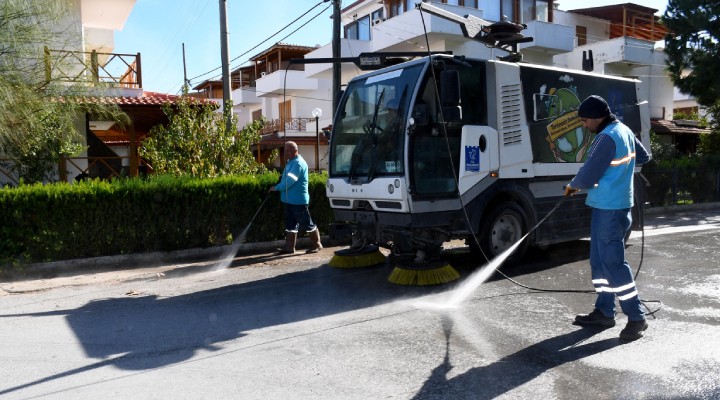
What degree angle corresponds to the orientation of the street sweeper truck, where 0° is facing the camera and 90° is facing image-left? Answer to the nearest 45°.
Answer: approximately 45°

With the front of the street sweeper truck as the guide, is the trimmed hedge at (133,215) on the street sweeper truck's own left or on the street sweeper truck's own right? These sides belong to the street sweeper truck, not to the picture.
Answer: on the street sweeper truck's own right

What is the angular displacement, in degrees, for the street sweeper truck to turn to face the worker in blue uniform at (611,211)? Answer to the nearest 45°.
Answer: approximately 90° to its left

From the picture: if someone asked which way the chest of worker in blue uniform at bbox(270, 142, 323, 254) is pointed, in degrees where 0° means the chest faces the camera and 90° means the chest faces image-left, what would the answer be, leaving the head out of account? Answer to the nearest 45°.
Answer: approximately 90°

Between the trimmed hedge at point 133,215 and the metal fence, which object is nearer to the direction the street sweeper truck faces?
the trimmed hedge

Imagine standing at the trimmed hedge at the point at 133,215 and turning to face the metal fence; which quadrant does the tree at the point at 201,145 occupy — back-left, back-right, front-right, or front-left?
front-left

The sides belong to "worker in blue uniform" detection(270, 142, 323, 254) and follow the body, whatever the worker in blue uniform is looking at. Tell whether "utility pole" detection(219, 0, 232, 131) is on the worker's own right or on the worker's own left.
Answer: on the worker's own right

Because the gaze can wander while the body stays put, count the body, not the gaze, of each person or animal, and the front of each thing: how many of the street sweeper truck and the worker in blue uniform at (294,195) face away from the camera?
0

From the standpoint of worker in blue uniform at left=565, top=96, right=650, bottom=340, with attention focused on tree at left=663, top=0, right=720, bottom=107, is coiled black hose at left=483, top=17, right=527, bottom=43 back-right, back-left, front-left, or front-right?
front-left

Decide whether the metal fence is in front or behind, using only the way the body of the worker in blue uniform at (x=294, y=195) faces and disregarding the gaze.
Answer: behind

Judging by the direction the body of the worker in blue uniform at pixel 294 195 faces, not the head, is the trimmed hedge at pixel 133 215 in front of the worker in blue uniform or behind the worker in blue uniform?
in front

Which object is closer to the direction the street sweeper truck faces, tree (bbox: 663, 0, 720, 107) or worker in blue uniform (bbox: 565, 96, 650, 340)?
the worker in blue uniform

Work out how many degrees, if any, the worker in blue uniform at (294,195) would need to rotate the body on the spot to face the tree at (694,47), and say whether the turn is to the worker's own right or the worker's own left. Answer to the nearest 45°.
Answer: approximately 135° to the worker's own right
